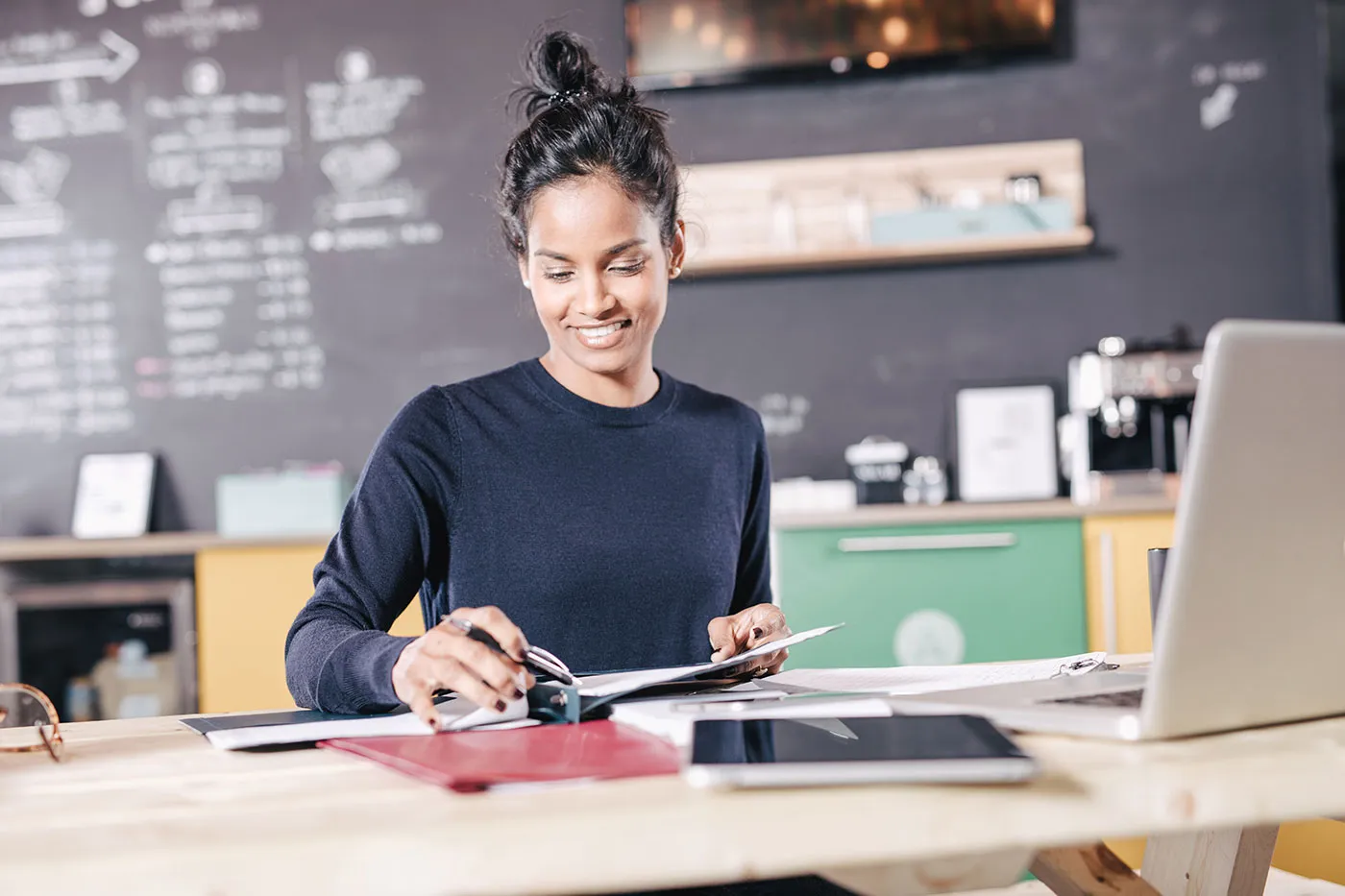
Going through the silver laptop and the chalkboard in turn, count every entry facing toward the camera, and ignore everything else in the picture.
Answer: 1

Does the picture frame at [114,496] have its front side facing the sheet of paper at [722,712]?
yes

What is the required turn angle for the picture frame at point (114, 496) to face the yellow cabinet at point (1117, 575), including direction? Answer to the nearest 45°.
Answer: approximately 45° to its left

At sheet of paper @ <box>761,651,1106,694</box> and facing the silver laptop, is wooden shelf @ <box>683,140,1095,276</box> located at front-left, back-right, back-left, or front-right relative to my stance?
back-left

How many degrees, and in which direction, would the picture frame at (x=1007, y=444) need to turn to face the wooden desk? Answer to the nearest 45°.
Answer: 0° — it already faces it

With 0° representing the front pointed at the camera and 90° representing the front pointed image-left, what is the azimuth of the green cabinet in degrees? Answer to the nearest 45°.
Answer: approximately 0°

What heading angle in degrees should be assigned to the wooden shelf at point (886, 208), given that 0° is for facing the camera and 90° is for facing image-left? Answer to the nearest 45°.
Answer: approximately 0°
